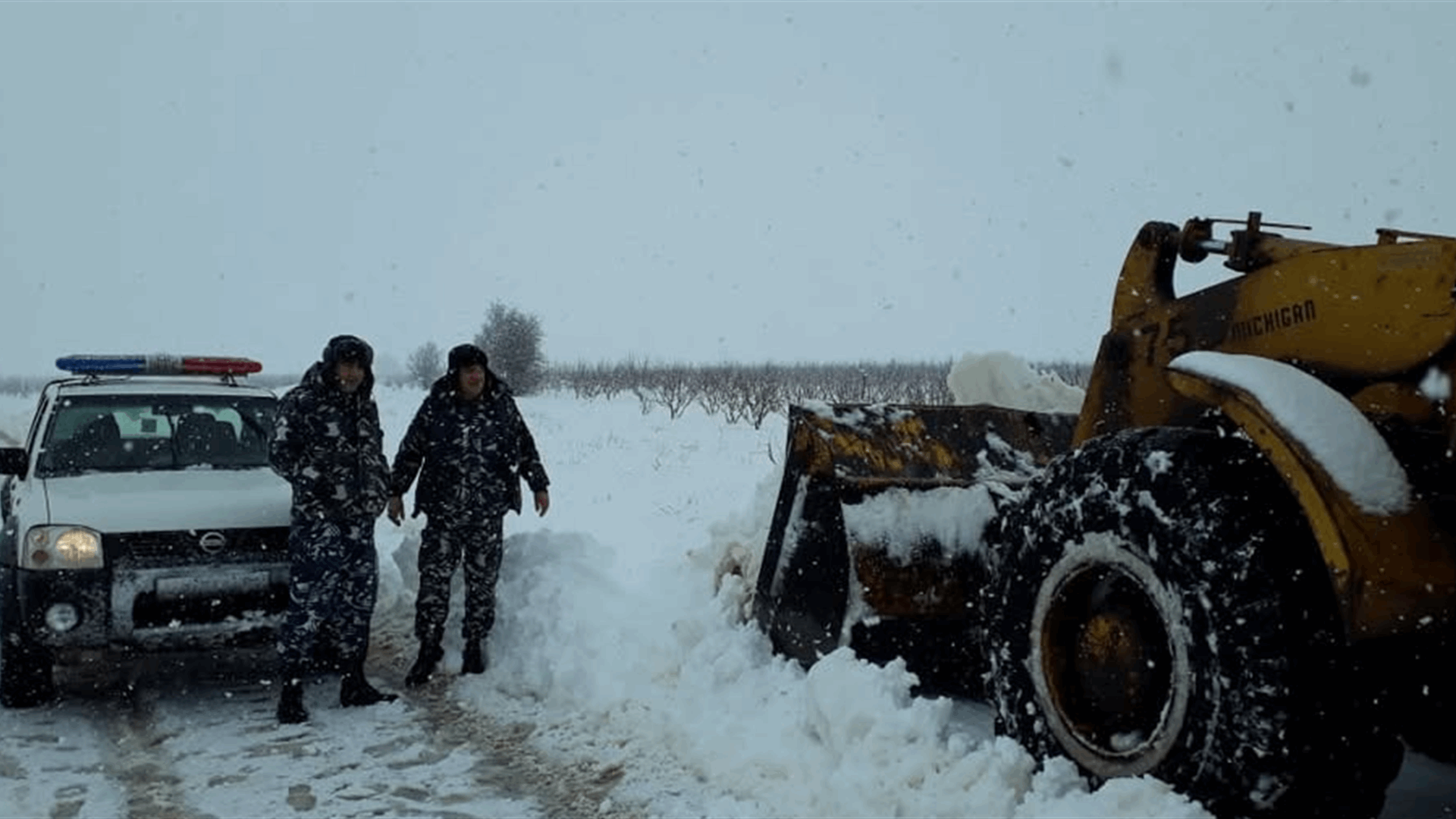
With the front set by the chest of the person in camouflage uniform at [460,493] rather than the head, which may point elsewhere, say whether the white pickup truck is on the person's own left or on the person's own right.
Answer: on the person's own right

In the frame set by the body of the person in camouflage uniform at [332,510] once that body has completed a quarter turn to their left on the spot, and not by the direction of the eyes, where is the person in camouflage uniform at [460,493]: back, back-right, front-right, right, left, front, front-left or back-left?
front

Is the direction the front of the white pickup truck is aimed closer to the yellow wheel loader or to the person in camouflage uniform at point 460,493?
the yellow wheel loader

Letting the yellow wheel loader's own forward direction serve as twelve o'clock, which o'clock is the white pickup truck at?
The white pickup truck is roughly at 11 o'clock from the yellow wheel loader.

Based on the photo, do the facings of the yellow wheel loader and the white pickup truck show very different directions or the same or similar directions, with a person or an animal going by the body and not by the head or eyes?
very different directions

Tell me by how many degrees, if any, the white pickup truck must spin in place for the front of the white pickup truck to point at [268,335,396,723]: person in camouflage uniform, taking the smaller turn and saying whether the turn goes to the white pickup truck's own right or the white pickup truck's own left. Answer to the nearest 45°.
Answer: approximately 45° to the white pickup truck's own left

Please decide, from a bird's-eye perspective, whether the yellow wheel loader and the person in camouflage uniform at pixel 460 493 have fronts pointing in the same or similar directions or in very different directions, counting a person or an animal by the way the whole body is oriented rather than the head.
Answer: very different directions

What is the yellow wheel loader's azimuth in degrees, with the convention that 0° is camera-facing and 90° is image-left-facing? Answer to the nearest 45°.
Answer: approximately 135°

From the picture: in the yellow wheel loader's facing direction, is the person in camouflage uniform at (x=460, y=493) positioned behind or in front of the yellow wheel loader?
in front

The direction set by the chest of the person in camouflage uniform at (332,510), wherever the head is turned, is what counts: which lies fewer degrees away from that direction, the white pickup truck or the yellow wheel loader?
the yellow wheel loader
